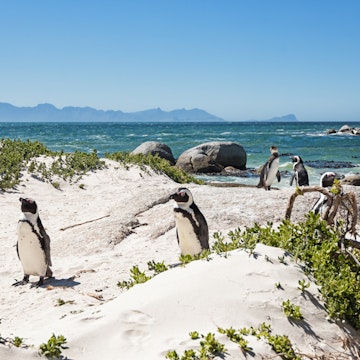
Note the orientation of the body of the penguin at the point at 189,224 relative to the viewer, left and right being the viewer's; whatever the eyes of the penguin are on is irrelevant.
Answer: facing the viewer and to the left of the viewer

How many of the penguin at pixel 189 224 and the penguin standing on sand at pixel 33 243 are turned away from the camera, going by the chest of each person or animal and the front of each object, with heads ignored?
0

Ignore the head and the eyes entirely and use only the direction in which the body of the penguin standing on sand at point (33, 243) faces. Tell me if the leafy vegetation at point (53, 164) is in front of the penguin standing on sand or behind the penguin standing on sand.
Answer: behind

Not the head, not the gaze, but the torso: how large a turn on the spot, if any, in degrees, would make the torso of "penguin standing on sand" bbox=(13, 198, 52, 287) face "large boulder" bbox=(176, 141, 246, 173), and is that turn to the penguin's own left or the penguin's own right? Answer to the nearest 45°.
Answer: approximately 180°

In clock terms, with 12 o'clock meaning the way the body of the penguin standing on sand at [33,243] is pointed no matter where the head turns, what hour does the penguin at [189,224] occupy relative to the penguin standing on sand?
The penguin is roughly at 8 o'clock from the penguin standing on sand.

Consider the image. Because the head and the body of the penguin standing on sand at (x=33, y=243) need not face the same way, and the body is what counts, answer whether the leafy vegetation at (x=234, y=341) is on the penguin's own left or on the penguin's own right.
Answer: on the penguin's own left

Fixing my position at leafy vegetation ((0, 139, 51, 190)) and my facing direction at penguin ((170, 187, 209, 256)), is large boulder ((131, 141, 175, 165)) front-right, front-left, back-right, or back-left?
back-left

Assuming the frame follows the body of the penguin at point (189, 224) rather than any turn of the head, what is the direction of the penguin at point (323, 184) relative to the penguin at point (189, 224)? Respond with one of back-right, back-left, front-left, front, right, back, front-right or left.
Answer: back-left

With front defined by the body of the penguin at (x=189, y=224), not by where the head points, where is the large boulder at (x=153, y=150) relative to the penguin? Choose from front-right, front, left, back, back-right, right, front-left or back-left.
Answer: back-right

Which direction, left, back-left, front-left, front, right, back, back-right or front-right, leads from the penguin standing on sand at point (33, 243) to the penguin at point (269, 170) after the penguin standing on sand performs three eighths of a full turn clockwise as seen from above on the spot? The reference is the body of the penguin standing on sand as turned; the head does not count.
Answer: front-right

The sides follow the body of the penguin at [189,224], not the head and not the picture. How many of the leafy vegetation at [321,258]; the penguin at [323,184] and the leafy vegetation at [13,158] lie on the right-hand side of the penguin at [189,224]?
1
